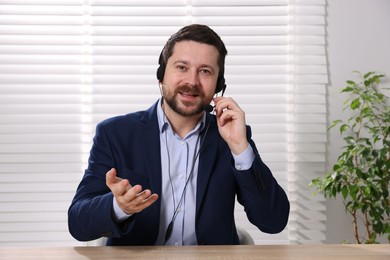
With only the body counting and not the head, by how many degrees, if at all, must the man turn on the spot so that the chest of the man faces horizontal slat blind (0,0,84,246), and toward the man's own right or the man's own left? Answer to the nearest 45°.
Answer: approximately 135° to the man's own right

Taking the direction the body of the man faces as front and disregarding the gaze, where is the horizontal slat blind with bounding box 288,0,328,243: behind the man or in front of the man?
behind

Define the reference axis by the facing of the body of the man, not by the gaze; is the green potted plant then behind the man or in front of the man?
behind

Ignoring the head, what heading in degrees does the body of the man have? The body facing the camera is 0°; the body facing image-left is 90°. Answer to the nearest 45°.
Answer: approximately 0°
